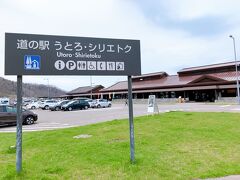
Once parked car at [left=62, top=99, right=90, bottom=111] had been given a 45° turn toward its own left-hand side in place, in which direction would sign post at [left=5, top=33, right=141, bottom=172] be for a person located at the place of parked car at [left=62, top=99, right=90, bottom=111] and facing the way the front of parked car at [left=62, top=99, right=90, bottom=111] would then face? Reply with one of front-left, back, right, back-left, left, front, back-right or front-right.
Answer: front

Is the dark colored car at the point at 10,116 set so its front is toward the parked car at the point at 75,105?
no

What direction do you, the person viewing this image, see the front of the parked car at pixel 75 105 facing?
facing the viewer and to the left of the viewer

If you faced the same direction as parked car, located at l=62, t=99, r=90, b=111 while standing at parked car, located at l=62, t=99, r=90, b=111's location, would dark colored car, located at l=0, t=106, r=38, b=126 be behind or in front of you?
in front
